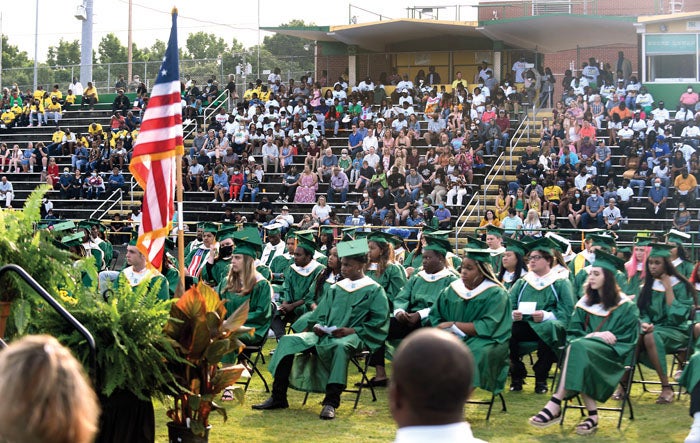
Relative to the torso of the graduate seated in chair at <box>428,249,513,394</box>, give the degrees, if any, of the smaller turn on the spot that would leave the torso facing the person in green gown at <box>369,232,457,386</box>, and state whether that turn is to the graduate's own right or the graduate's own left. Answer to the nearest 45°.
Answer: approximately 135° to the graduate's own right

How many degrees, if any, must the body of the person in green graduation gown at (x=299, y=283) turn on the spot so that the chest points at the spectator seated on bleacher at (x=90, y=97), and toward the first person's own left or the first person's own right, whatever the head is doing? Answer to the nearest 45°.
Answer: approximately 135° to the first person's own right

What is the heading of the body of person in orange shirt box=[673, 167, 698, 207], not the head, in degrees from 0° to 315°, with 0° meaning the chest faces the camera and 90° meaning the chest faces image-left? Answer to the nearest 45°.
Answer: approximately 0°

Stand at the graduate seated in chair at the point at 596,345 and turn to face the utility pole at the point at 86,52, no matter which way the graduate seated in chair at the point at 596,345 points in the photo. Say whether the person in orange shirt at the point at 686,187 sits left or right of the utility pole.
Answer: right

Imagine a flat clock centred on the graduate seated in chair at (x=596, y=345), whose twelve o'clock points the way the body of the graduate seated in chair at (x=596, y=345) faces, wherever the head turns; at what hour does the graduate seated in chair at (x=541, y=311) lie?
the graduate seated in chair at (x=541, y=311) is roughly at 4 o'clock from the graduate seated in chair at (x=596, y=345).

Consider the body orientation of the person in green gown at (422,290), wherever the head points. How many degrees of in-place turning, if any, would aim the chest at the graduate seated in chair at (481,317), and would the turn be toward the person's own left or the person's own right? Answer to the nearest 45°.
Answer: approximately 45° to the person's own left

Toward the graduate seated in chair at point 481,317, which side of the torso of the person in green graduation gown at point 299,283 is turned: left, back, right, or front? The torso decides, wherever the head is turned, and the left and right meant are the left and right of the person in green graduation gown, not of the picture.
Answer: left

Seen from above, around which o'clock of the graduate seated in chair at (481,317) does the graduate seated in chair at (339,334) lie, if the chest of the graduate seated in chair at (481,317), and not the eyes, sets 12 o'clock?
the graduate seated in chair at (339,334) is roughly at 2 o'clock from the graduate seated in chair at (481,317).

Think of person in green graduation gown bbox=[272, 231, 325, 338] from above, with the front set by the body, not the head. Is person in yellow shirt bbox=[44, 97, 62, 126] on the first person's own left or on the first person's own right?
on the first person's own right
